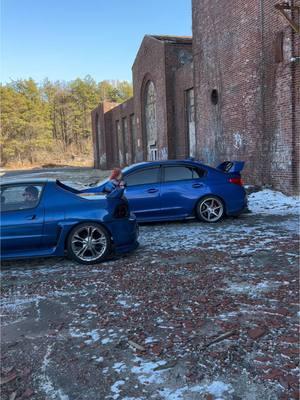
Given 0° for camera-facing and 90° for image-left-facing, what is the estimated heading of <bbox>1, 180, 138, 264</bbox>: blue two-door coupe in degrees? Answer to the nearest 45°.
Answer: approximately 90°

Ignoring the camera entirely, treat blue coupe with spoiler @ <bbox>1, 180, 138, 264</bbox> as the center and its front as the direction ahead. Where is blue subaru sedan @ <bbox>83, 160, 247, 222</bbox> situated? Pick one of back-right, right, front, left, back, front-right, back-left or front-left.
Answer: back-right

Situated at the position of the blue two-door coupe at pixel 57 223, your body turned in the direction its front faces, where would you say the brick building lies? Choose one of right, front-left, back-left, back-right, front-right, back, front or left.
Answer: back-right

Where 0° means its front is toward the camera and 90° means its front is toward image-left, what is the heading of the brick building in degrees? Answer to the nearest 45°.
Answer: approximately 45°
